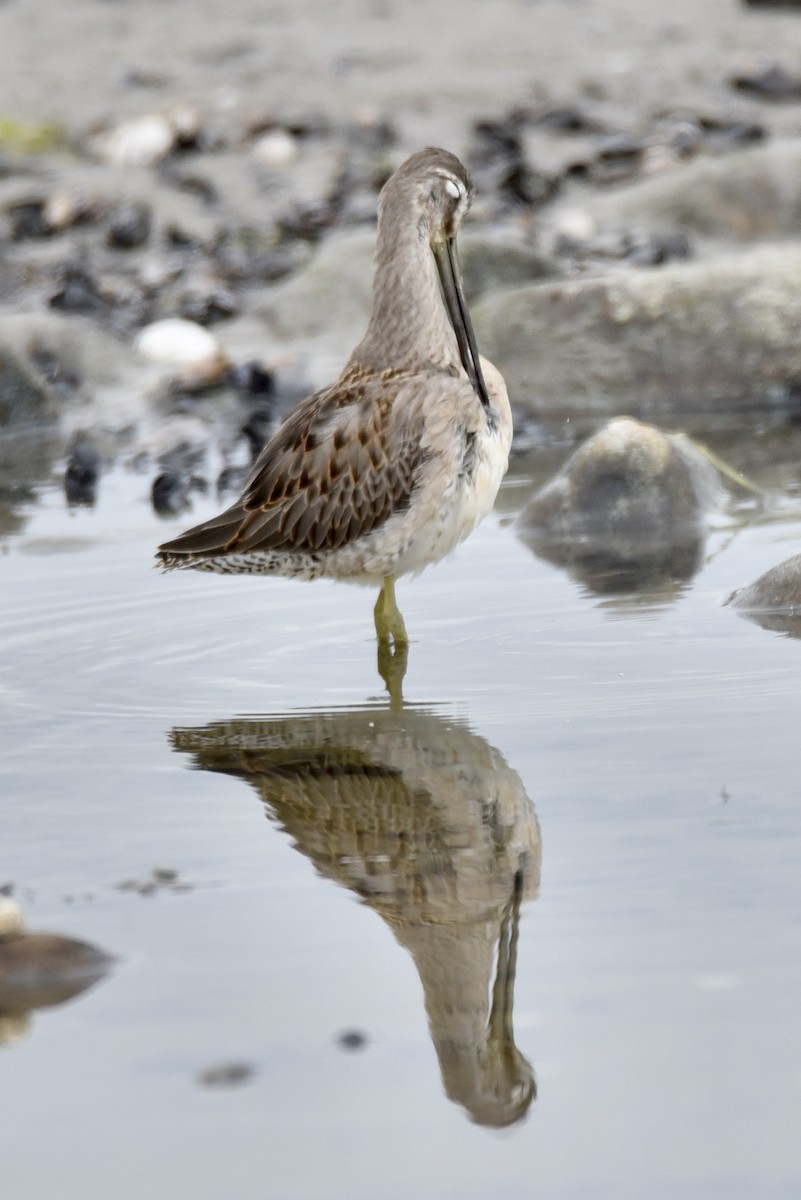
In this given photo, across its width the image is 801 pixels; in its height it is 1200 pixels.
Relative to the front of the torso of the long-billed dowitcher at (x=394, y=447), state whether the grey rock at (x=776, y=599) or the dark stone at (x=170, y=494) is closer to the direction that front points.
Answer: the grey rock

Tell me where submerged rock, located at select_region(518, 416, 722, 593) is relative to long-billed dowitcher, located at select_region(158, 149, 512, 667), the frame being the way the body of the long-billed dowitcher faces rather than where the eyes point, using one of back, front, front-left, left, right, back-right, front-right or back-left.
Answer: front-left

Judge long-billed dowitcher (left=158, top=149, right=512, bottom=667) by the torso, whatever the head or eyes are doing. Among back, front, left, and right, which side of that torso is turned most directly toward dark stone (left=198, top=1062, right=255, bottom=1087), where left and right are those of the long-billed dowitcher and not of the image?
right

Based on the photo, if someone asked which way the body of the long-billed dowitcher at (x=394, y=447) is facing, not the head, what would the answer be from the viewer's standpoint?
to the viewer's right

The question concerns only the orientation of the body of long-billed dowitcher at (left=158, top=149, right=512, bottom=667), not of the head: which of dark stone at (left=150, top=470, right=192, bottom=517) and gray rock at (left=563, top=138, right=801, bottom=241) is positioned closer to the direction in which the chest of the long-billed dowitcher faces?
the gray rock

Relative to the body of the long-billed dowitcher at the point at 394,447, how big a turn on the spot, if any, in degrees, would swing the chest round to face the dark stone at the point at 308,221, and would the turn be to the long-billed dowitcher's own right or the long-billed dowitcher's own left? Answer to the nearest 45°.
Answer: approximately 90° to the long-billed dowitcher's own left
